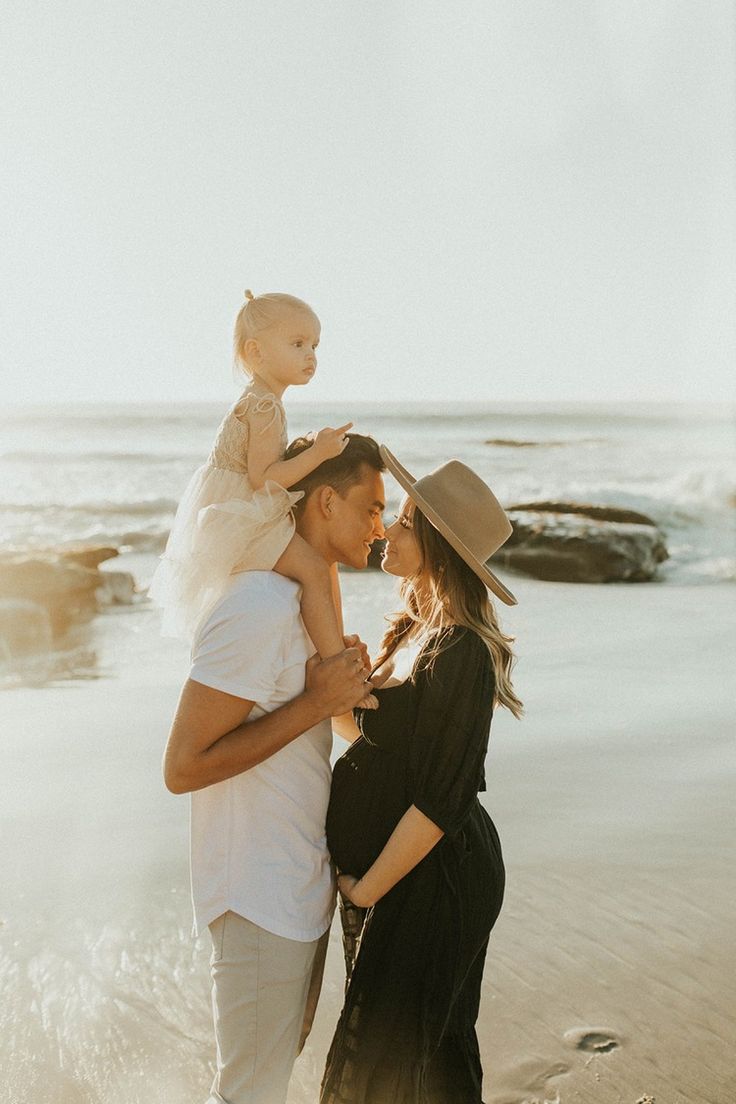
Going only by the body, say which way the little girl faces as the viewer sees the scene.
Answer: to the viewer's right

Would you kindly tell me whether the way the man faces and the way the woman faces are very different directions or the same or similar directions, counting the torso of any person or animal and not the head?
very different directions

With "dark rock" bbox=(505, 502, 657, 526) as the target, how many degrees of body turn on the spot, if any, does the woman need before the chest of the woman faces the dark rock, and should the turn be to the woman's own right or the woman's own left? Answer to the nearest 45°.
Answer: approximately 90° to the woman's own right

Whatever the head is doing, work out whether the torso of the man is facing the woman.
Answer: yes

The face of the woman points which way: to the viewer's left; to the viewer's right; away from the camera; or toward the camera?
to the viewer's left

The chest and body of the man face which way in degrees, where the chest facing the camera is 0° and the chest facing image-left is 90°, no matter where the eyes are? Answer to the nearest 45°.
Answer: approximately 270°

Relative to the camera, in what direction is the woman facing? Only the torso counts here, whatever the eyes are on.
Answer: to the viewer's left

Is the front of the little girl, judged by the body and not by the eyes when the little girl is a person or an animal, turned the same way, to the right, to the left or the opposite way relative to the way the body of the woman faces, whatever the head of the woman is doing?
the opposite way

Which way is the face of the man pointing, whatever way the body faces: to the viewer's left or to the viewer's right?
to the viewer's right

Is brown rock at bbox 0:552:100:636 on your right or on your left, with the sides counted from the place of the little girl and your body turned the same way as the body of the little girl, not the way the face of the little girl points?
on your left
